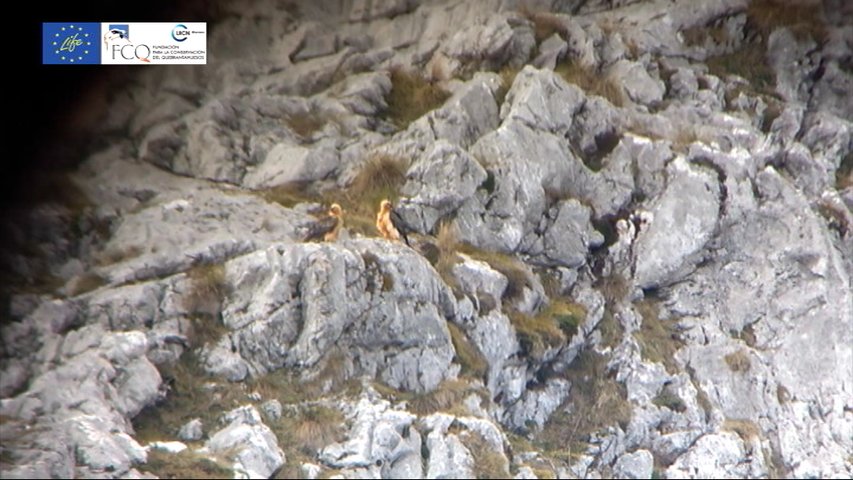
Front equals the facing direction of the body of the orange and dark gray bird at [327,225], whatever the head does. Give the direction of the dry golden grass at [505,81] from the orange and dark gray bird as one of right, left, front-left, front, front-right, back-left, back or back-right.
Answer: front-left

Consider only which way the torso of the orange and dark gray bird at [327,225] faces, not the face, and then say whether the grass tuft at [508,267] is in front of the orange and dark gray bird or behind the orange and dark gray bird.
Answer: in front

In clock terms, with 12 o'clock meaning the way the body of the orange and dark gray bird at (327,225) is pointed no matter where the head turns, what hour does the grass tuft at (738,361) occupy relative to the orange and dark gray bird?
The grass tuft is roughly at 12 o'clock from the orange and dark gray bird.

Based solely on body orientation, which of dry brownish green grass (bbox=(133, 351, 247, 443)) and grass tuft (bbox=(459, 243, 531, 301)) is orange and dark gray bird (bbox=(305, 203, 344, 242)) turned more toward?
the grass tuft

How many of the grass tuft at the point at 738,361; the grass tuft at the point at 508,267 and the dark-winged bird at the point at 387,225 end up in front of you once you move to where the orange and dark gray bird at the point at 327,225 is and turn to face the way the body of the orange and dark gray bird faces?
3

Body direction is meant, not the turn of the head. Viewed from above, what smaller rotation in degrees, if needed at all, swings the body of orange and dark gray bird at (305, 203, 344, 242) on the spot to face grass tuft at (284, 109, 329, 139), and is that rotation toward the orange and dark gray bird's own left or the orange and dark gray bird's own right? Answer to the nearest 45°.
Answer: approximately 90° to the orange and dark gray bird's own left

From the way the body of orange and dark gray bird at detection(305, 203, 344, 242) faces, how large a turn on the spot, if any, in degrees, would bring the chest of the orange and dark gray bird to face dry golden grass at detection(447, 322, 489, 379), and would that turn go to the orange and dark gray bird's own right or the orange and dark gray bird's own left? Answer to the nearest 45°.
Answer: approximately 45° to the orange and dark gray bird's own right

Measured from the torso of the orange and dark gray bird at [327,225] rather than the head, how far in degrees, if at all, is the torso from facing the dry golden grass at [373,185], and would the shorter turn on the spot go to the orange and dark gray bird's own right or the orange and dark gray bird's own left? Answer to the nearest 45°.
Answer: approximately 45° to the orange and dark gray bird's own left

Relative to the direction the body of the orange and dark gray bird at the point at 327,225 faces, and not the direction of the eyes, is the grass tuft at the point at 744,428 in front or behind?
in front

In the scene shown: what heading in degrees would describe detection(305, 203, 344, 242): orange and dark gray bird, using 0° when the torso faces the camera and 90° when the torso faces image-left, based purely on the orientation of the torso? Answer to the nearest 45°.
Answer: approximately 270°

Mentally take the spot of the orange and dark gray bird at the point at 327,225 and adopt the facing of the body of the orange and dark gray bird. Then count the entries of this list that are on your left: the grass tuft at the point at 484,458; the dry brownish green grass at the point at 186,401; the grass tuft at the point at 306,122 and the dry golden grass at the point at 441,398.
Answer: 1

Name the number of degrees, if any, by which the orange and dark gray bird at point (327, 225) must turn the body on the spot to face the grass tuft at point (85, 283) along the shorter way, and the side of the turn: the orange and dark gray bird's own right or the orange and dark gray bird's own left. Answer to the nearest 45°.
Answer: approximately 135° to the orange and dark gray bird's own right

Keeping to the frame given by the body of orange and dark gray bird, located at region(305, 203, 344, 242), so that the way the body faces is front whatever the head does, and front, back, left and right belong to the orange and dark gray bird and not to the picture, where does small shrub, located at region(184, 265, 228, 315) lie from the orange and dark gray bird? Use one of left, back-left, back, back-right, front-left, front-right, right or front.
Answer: back-right

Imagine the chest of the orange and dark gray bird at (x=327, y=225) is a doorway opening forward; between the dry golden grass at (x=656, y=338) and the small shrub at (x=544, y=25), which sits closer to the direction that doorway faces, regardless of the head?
the dry golden grass
